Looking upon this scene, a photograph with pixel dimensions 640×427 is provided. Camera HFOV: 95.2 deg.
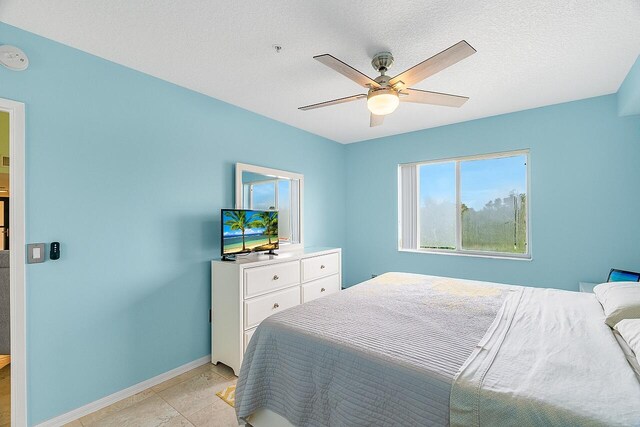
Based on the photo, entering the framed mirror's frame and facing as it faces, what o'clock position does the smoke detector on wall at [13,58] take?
The smoke detector on wall is roughly at 3 o'clock from the framed mirror.

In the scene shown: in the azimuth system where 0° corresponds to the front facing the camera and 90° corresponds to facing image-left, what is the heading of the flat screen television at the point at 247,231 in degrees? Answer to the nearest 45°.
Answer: approximately 315°

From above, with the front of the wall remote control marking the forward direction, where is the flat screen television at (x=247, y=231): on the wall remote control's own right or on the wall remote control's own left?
on the wall remote control's own left

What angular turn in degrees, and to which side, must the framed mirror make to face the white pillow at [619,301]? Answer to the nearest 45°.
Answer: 0° — it already faces it

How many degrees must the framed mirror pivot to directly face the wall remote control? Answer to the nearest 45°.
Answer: approximately 90° to its right
